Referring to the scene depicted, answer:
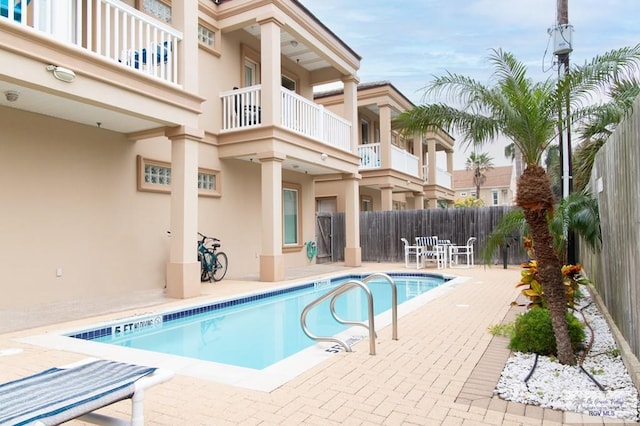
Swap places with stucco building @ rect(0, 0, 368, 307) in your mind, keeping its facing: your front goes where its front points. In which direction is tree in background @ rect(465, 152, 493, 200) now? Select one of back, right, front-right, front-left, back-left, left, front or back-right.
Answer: left

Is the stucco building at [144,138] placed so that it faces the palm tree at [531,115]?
yes

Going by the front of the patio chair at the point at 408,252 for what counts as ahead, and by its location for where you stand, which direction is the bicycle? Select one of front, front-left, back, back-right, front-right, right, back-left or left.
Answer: back-right

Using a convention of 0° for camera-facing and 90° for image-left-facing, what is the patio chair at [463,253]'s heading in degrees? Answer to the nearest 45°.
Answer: approximately 90°

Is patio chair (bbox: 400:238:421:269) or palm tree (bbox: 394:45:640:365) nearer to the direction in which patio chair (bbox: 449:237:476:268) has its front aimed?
the patio chair

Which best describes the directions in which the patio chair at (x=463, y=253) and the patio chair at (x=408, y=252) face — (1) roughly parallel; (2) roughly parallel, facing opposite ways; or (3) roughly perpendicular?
roughly parallel, facing opposite ways

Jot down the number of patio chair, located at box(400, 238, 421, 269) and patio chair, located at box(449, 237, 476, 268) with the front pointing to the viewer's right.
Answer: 1

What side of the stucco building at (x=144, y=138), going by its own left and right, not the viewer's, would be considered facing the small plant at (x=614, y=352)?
front

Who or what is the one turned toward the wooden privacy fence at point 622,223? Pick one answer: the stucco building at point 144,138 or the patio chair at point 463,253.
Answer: the stucco building

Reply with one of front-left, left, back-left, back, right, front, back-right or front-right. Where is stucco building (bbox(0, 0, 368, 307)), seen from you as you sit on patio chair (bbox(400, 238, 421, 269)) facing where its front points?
back-right

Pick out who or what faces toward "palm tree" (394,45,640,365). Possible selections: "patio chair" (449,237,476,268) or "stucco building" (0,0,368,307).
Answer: the stucco building

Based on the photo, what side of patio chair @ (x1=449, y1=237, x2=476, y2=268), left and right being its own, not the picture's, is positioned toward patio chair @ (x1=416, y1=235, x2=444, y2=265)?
front

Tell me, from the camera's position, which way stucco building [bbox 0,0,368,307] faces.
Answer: facing the viewer and to the right of the viewer

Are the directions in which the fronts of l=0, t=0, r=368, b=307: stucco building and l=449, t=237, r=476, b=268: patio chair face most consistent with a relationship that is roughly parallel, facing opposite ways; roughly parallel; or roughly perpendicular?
roughly parallel, facing opposite ways

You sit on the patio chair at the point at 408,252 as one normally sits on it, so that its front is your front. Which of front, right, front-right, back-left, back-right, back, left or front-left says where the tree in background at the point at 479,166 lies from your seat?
left

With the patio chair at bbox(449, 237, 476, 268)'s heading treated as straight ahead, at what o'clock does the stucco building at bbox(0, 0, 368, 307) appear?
The stucco building is roughly at 10 o'clock from the patio chair.

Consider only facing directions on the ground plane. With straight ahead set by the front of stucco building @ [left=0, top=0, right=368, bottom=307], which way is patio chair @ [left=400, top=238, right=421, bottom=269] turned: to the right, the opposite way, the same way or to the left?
the same way

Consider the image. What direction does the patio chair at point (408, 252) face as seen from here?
to the viewer's right
